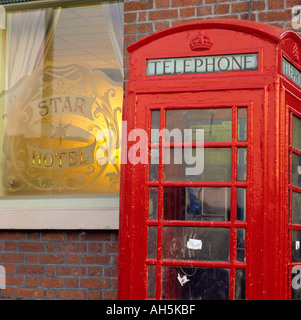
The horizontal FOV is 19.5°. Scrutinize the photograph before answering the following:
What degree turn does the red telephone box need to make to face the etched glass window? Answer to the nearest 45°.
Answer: approximately 135° to its right

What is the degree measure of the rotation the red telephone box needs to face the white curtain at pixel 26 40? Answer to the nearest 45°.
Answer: approximately 135° to its right

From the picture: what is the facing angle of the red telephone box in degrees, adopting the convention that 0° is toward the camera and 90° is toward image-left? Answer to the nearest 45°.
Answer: approximately 0°

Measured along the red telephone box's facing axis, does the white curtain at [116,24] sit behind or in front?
behind
